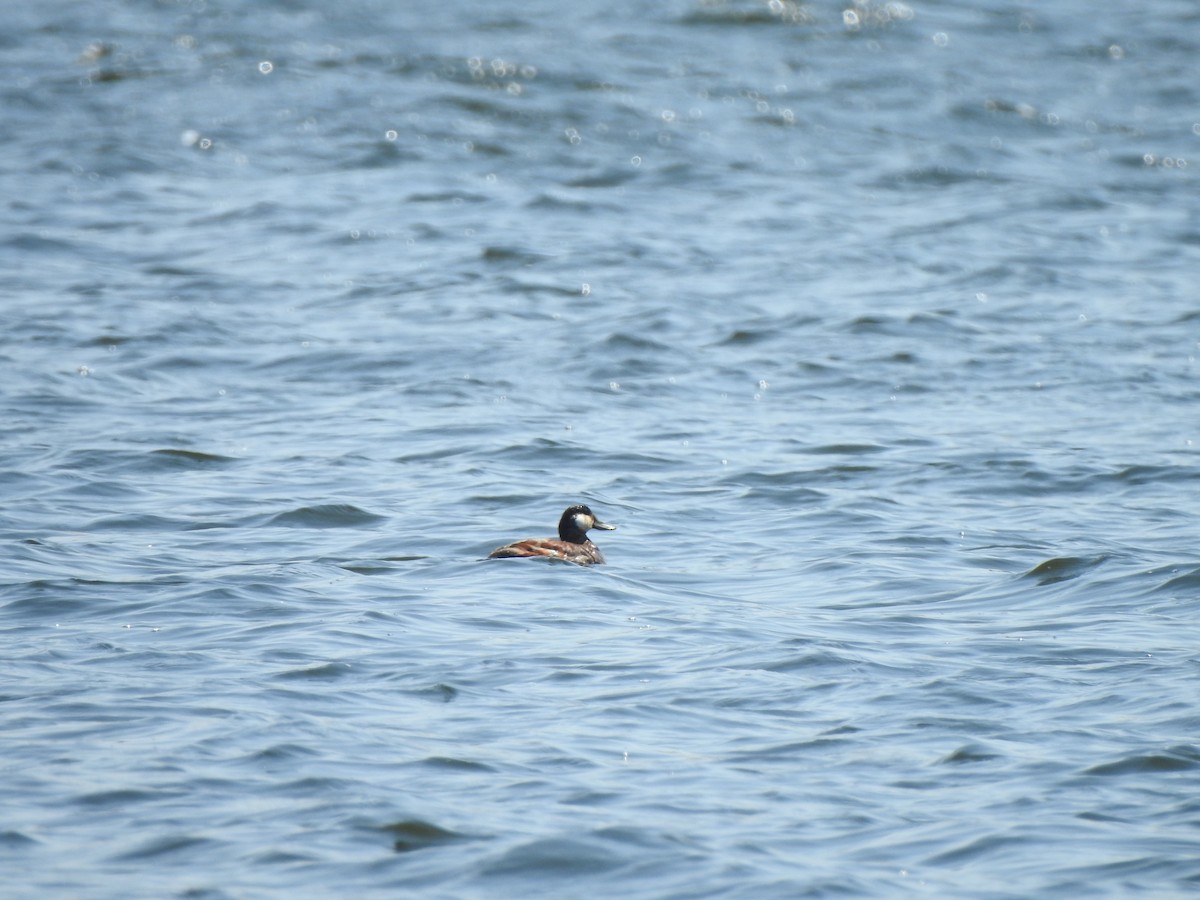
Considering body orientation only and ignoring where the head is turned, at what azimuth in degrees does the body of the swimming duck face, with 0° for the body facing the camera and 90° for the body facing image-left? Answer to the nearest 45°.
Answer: approximately 270°
